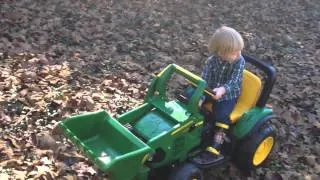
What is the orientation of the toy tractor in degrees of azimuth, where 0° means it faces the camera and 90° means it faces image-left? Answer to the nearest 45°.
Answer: approximately 45°
